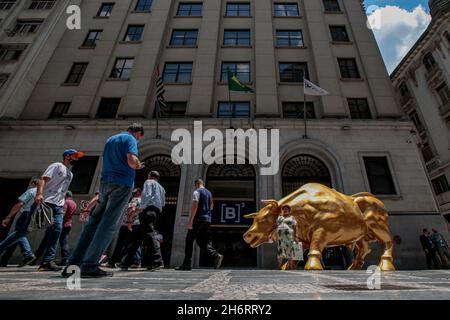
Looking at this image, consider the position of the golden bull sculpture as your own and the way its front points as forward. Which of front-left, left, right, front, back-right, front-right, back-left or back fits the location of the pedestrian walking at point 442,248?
back-right

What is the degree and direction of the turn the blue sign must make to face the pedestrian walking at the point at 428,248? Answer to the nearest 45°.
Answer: approximately 90° to its left

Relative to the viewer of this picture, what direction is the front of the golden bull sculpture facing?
facing to the left of the viewer

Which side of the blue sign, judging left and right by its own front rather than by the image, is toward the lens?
front

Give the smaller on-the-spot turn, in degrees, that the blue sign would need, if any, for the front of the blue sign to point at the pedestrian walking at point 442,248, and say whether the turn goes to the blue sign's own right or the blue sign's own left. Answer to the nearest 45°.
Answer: approximately 90° to the blue sign's own left

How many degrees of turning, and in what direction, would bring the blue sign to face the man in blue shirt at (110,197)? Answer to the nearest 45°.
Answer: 0° — it already faces them

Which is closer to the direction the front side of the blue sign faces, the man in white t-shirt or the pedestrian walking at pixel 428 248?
the man in white t-shirt

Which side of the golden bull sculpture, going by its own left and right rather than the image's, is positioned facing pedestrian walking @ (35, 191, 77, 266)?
front

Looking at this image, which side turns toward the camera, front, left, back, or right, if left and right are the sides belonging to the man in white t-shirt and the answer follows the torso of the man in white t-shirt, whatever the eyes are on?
right
